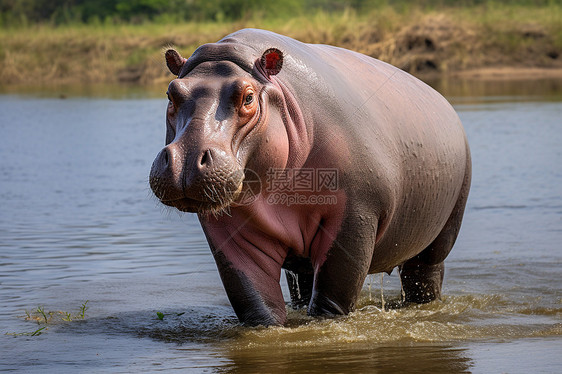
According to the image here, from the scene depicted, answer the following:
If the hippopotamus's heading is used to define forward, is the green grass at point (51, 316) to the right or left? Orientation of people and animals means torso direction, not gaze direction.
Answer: on its right

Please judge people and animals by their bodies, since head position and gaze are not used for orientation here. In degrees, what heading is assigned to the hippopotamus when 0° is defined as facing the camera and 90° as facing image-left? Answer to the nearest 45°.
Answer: approximately 45°
